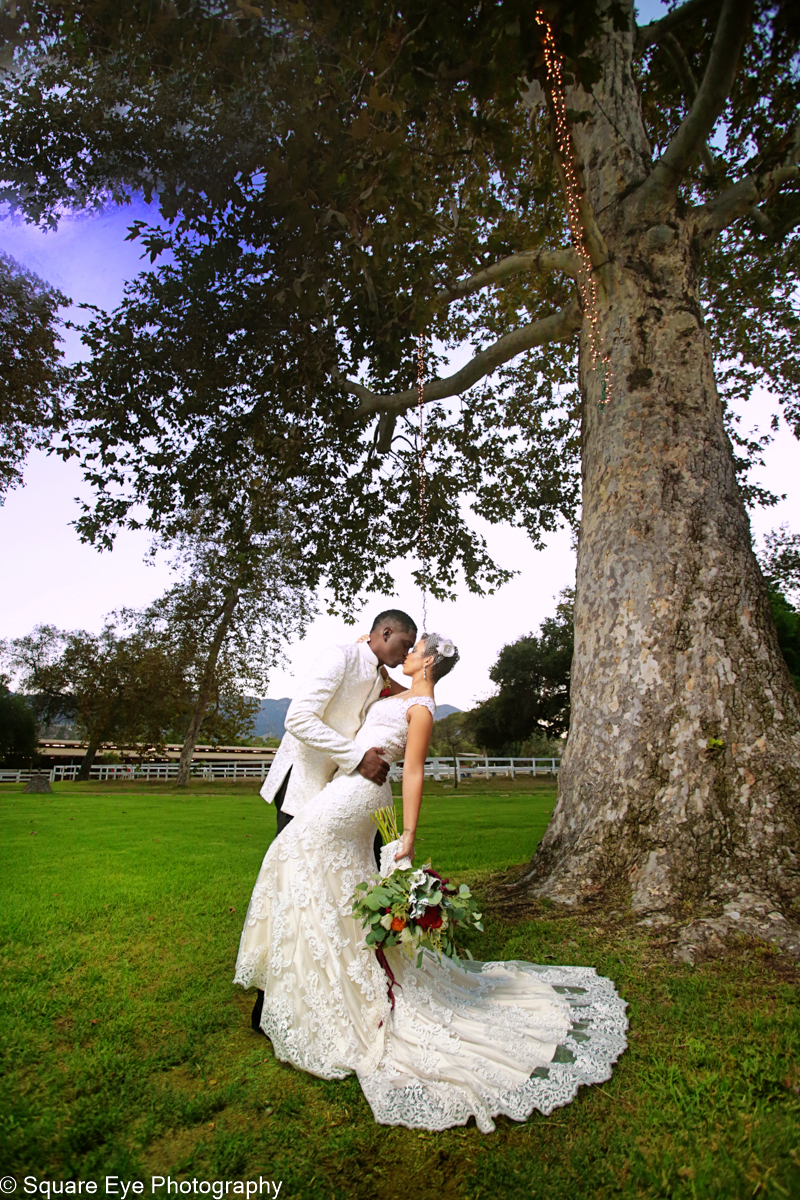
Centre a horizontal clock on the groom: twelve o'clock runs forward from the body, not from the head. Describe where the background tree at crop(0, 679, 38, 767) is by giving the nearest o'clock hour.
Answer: The background tree is roughly at 8 o'clock from the groom.

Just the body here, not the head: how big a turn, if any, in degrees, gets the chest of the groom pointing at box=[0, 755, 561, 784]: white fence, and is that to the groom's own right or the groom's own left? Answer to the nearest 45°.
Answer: approximately 90° to the groom's own left

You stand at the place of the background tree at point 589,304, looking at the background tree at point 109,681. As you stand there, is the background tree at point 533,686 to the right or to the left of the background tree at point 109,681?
right

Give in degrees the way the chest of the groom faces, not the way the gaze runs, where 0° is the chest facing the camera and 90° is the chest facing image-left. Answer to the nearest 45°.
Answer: approximately 270°

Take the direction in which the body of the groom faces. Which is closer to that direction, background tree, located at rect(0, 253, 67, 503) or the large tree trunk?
the large tree trunk

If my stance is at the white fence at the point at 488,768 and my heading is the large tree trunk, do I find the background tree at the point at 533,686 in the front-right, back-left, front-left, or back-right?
back-left

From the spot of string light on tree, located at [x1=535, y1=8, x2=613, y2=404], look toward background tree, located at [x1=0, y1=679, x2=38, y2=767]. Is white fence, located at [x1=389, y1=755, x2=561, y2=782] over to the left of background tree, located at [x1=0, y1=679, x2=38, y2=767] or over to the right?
right

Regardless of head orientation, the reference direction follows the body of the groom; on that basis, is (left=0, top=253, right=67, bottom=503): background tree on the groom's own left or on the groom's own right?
on the groom's own left

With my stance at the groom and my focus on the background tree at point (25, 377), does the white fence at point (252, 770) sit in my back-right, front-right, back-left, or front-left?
front-right

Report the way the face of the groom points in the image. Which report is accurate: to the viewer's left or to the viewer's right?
to the viewer's right

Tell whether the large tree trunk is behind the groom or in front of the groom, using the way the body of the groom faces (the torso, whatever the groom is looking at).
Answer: in front

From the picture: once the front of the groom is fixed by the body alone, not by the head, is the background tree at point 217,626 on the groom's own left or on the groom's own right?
on the groom's own left

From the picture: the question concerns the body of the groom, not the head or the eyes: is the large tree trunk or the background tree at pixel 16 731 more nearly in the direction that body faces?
the large tree trunk
